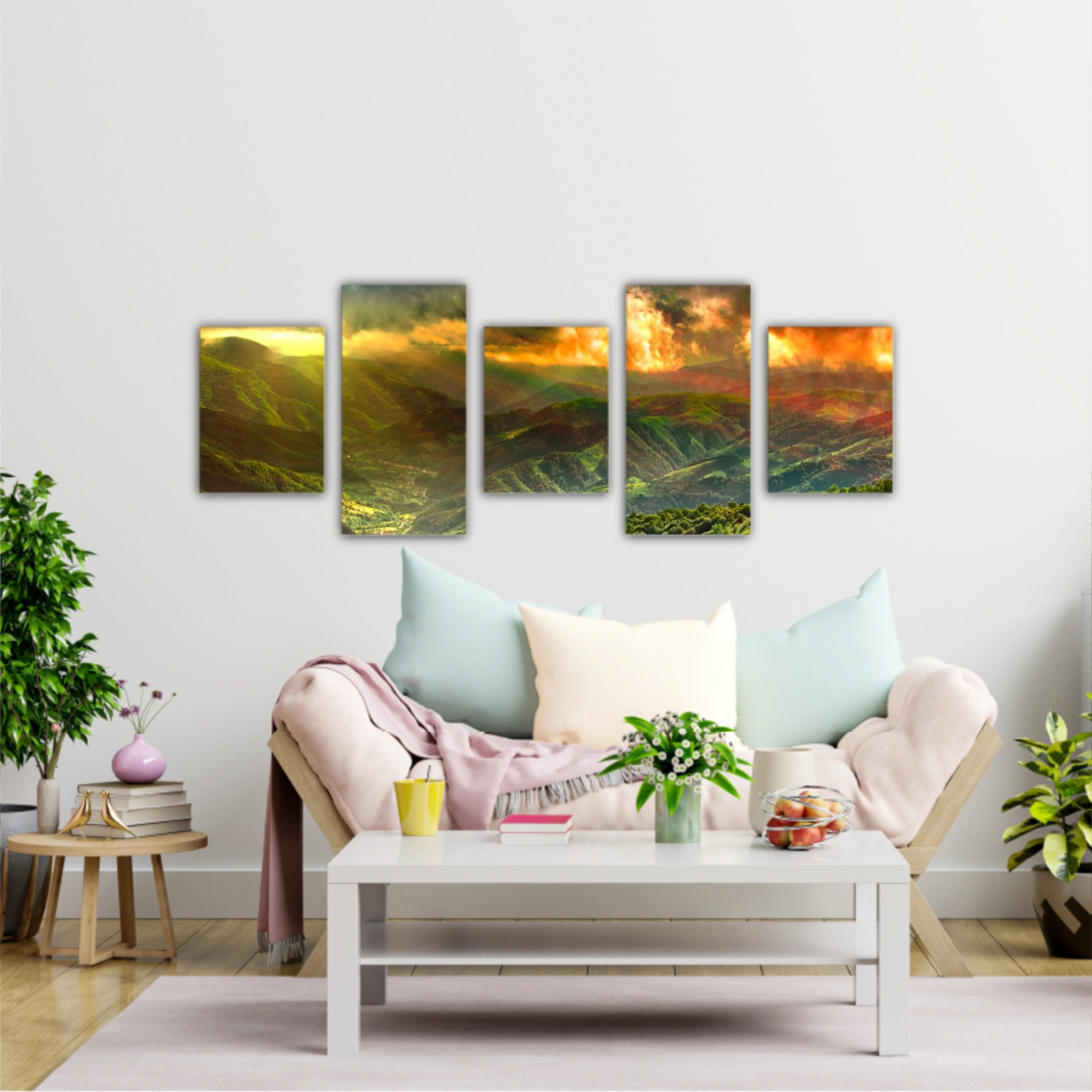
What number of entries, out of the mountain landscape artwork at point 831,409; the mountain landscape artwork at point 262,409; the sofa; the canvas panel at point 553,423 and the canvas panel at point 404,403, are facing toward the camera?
5

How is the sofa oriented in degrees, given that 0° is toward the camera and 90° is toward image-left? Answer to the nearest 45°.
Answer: approximately 0°

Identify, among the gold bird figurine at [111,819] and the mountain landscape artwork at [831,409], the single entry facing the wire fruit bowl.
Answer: the mountain landscape artwork

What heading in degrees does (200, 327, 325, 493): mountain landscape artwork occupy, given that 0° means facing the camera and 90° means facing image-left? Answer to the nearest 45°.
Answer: approximately 0°

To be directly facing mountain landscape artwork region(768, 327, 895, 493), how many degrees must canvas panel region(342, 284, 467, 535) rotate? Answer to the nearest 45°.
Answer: approximately 90° to its left

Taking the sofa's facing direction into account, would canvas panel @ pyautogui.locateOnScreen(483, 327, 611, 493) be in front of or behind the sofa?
behind

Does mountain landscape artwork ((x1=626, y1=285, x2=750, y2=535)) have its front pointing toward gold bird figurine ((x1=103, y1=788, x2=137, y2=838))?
no

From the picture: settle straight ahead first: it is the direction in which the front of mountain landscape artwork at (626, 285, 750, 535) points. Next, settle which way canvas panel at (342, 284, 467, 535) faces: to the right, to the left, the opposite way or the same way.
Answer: the same way

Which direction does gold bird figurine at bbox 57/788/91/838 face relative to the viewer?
to the viewer's right

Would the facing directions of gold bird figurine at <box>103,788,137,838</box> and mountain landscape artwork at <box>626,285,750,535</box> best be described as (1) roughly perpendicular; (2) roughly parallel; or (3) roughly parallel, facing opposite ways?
roughly perpendicular

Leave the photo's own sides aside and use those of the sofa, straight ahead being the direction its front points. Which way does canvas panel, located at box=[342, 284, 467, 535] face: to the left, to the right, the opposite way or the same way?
the same way

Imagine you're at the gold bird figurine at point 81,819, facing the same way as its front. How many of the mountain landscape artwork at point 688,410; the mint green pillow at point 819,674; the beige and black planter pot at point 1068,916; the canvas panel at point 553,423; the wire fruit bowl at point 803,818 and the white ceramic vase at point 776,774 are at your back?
0

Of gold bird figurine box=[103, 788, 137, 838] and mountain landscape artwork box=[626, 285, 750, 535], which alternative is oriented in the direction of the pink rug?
the mountain landscape artwork

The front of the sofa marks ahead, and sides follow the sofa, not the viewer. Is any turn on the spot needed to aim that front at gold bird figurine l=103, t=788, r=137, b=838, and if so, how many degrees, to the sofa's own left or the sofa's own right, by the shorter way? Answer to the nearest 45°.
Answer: approximately 90° to the sofa's own right

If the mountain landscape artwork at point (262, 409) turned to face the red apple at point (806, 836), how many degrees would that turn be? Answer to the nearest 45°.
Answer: approximately 45° to its left

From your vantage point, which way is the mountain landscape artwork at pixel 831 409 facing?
toward the camera

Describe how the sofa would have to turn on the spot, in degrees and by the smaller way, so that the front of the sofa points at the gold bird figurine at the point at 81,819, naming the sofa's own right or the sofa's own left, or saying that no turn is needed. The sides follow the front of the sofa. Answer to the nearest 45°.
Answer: approximately 90° to the sofa's own right
